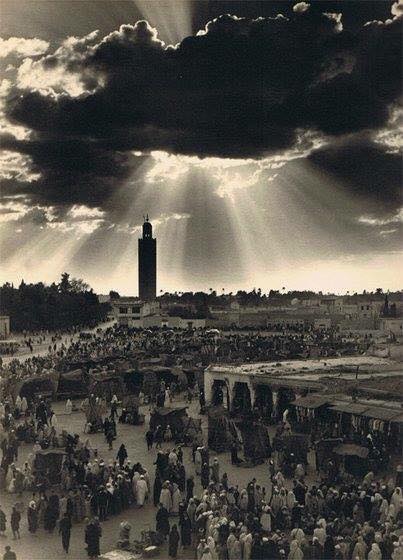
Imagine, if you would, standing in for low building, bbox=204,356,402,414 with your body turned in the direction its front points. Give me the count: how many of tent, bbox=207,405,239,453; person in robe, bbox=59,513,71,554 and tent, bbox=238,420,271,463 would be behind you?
0

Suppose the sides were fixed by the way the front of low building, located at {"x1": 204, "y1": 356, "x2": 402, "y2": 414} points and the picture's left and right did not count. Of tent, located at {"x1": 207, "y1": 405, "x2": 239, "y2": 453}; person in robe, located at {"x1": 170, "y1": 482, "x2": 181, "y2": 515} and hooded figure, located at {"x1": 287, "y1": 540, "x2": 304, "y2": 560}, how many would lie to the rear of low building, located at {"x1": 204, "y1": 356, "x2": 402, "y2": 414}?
0

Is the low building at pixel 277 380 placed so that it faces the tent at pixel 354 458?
no

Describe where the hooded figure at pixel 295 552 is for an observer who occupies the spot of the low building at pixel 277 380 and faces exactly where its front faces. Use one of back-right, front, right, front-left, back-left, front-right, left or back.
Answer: front-left

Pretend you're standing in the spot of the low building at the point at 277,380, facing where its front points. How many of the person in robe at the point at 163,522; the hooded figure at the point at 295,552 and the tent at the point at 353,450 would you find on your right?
0

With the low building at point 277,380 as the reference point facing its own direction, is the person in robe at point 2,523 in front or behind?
in front

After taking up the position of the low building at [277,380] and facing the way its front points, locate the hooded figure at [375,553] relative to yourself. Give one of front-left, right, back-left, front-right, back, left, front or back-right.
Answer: front-left

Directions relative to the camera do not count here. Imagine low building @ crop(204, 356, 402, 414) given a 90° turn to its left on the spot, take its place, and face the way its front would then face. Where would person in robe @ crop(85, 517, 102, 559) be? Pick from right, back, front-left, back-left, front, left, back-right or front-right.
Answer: front-right

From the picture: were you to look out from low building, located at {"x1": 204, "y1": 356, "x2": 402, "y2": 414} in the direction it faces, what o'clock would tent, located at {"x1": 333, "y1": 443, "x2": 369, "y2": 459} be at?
The tent is roughly at 10 o'clock from the low building.

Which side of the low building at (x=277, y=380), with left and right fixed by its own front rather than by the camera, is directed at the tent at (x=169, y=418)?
front

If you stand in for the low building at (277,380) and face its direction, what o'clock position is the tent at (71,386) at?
The tent is roughly at 2 o'clock from the low building.

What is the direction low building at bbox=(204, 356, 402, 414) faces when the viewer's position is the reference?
facing the viewer and to the left of the viewer

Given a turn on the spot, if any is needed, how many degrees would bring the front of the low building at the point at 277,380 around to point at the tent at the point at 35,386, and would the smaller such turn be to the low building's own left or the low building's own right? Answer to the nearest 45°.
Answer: approximately 45° to the low building's own right

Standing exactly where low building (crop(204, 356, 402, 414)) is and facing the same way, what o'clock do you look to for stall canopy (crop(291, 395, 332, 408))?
The stall canopy is roughly at 10 o'clock from the low building.

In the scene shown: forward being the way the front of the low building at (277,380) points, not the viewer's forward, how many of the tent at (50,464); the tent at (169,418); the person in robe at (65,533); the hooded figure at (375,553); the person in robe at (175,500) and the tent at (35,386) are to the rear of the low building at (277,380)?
0

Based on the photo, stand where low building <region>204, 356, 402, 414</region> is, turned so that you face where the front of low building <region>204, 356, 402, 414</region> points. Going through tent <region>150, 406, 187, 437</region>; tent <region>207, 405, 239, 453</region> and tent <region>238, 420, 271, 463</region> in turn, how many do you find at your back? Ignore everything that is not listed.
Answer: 0
